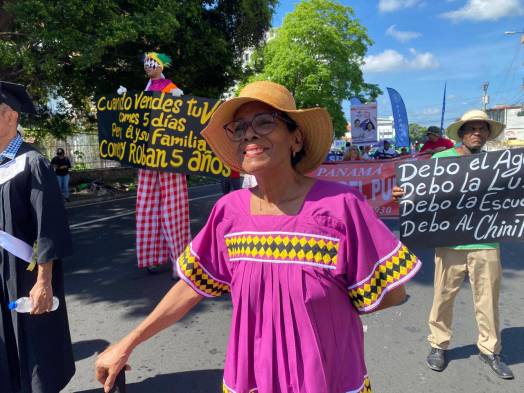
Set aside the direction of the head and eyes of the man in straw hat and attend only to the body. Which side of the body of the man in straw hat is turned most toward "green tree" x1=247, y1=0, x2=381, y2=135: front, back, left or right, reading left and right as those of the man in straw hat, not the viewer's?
back

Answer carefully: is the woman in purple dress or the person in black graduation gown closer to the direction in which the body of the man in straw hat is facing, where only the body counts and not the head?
the woman in purple dress

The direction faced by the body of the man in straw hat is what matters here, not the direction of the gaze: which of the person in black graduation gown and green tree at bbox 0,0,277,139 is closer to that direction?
the person in black graduation gown

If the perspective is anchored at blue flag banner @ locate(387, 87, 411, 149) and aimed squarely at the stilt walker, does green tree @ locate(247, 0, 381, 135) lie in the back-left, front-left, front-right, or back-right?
back-right

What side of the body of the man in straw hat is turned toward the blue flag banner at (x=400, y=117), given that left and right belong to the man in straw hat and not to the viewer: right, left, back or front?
back

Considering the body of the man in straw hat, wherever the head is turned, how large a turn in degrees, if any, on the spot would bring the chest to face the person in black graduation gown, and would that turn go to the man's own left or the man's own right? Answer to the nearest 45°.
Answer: approximately 45° to the man's own right

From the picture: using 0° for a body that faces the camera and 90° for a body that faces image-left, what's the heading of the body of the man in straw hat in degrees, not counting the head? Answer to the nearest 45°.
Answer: approximately 0°

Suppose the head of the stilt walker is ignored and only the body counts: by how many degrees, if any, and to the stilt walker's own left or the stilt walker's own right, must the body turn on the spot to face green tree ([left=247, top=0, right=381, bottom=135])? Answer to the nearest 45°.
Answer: approximately 180°

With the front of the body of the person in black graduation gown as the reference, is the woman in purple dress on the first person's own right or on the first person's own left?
on the first person's own left

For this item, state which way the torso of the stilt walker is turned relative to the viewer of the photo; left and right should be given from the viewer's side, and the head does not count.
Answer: facing the viewer and to the left of the viewer

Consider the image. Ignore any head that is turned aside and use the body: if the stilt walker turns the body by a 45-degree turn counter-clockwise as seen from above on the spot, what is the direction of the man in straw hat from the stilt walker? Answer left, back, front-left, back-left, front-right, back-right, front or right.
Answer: front-left

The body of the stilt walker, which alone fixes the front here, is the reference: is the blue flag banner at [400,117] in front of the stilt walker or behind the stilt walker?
behind

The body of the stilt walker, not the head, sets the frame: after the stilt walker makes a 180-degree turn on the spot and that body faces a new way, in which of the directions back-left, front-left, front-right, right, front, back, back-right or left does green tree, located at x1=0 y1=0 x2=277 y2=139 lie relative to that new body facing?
front-left
